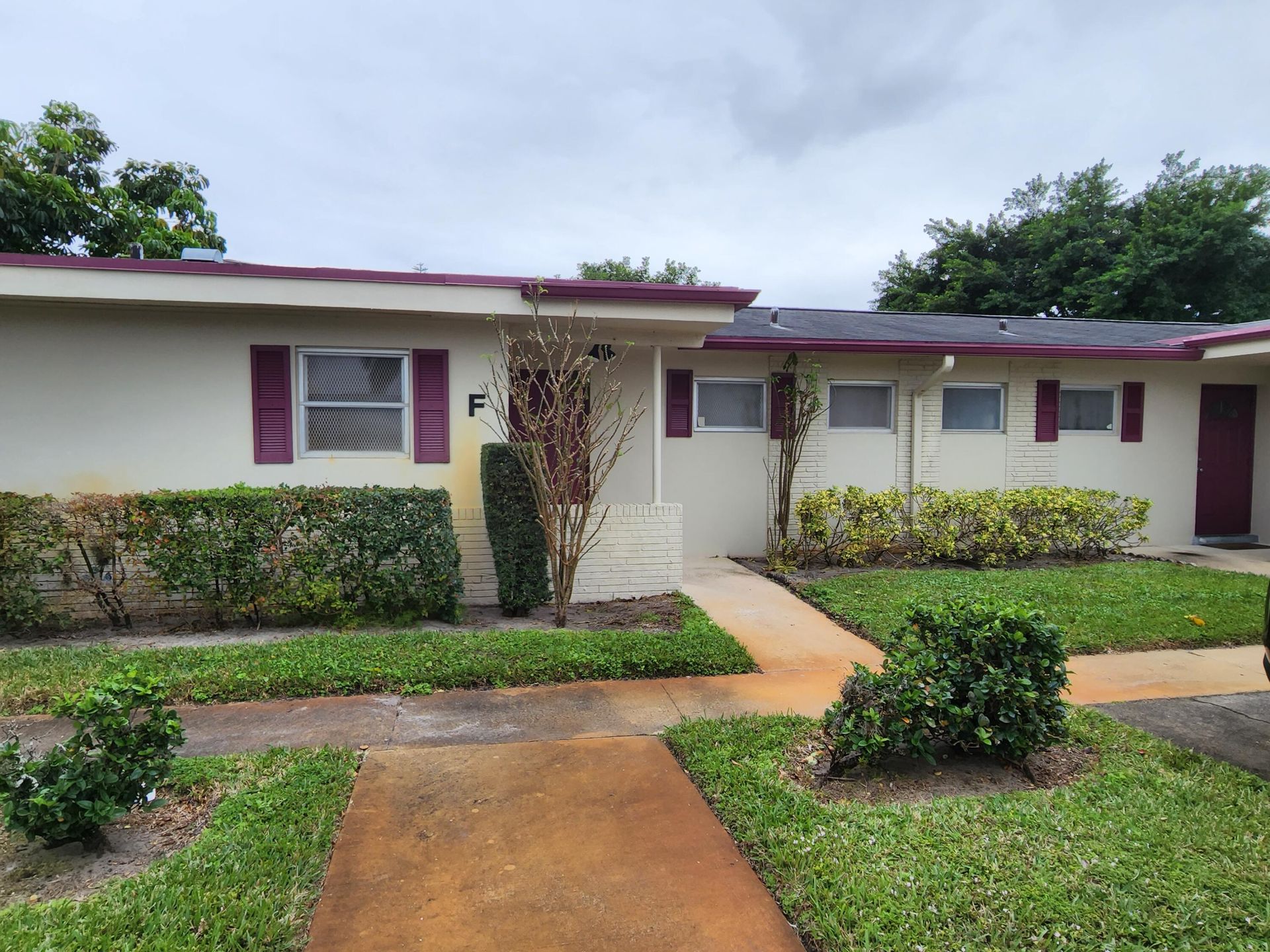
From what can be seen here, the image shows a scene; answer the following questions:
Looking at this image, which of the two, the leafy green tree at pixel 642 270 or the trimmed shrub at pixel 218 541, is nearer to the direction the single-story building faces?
the trimmed shrub

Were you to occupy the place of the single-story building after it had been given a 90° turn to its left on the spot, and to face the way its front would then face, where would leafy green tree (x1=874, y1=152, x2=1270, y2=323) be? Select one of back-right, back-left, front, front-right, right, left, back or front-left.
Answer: front-left

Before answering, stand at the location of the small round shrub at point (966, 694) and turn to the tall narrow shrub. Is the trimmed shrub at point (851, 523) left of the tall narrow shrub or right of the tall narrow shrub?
right

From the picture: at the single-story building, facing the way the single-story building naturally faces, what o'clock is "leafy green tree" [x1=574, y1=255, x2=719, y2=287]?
The leafy green tree is roughly at 6 o'clock from the single-story building.

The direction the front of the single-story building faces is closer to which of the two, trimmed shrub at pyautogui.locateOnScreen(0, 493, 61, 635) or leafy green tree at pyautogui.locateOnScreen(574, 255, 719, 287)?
the trimmed shrub

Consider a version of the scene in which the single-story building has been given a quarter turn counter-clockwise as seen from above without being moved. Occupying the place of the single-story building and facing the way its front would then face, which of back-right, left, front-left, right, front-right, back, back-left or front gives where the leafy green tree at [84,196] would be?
back-left

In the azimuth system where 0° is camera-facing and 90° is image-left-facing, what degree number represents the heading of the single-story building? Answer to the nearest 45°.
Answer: approximately 0°

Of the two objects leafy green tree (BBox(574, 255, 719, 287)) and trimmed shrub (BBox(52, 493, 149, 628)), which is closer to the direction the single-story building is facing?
the trimmed shrub

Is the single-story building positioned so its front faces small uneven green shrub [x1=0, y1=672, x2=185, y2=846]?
yes

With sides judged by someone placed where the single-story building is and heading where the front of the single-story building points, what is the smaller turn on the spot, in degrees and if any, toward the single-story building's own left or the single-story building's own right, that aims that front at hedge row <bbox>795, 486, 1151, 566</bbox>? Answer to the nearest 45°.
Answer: approximately 90° to the single-story building's own left
